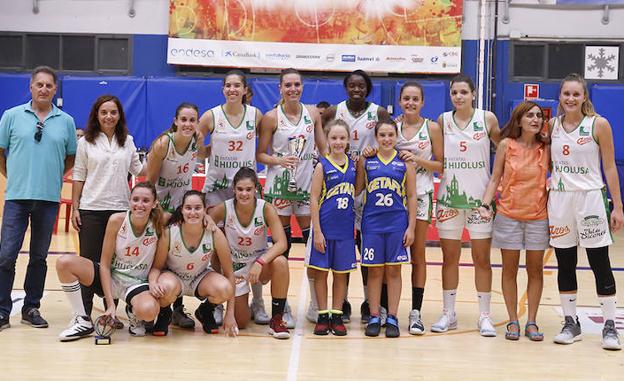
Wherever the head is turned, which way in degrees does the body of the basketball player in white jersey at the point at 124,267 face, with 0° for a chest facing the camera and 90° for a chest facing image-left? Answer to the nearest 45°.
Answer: approximately 0°

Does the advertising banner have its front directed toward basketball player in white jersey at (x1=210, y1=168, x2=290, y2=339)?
yes

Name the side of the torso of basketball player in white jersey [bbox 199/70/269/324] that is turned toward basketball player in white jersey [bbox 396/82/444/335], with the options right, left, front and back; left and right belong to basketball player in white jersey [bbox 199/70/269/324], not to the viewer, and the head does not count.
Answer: left

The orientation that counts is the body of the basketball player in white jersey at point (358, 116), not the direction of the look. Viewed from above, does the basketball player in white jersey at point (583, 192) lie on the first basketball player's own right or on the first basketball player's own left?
on the first basketball player's own left
